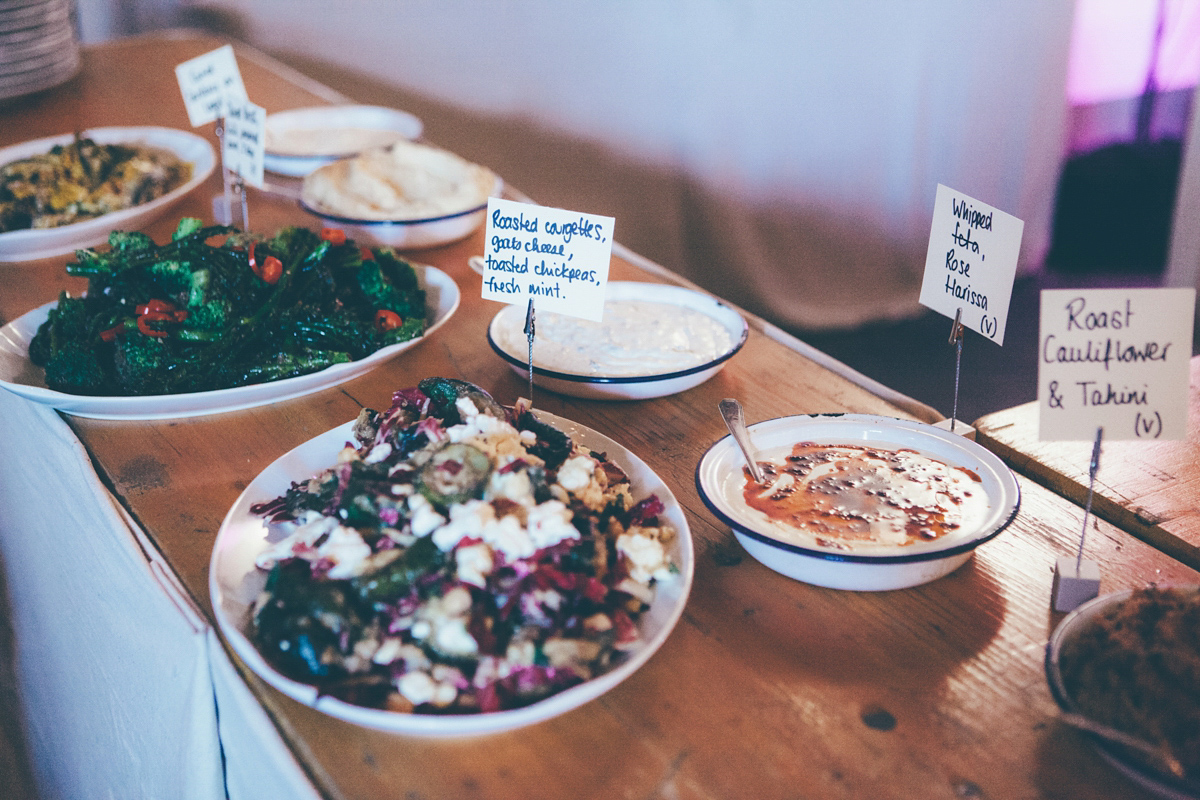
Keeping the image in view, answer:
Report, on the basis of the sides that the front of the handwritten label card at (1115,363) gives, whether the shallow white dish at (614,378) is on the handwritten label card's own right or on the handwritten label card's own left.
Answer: on the handwritten label card's own right

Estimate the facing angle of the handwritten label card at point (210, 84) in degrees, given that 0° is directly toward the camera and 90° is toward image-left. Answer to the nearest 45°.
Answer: approximately 0°

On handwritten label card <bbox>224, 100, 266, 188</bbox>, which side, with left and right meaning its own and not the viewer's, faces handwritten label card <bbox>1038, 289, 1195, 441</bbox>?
left

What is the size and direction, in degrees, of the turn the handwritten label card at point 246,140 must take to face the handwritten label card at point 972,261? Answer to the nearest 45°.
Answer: approximately 90° to its left

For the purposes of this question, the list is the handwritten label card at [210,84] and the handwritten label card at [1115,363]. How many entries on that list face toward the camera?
2

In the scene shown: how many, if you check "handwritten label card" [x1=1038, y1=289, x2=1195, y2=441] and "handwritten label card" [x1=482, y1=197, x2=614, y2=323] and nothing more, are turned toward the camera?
2

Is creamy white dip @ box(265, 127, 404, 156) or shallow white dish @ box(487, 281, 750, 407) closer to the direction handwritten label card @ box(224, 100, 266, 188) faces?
the shallow white dish
